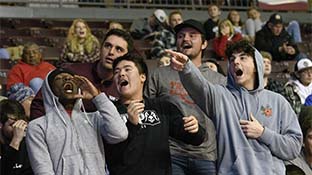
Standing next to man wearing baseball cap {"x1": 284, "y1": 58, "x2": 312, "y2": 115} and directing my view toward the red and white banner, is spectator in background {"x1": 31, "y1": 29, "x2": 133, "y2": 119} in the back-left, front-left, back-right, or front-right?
back-left

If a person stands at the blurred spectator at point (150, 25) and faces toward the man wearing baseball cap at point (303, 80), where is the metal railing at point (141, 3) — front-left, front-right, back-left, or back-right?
back-left

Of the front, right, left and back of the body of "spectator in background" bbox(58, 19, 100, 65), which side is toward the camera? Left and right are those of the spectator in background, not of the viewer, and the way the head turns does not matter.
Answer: front

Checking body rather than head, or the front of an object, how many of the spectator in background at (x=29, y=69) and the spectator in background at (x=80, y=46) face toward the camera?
2

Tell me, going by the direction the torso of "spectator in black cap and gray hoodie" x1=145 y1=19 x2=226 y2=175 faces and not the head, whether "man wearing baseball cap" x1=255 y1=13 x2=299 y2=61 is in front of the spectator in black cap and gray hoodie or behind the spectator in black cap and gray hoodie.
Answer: behind

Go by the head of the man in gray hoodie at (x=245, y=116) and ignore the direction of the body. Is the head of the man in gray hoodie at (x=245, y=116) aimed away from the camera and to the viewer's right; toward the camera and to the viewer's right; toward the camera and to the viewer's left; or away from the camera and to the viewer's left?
toward the camera and to the viewer's left

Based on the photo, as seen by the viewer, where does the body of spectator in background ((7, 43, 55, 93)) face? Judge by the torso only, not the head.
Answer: toward the camera

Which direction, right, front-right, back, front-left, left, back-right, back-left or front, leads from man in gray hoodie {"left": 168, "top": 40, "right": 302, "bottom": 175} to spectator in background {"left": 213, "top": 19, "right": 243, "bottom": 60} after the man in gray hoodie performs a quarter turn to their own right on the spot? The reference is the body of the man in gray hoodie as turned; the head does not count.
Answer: front-right

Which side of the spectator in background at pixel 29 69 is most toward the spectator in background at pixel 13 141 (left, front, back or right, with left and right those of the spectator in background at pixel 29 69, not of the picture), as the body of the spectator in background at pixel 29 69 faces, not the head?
front

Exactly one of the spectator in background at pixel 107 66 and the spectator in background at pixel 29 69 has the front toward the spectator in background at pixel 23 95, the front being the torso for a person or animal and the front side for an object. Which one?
the spectator in background at pixel 29 69

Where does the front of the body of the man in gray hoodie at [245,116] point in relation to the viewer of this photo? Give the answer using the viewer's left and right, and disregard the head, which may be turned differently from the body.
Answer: facing the viewer and to the left of the viewer
